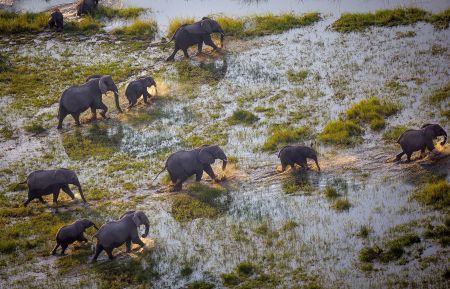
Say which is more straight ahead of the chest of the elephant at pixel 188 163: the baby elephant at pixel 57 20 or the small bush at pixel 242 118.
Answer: the small bush

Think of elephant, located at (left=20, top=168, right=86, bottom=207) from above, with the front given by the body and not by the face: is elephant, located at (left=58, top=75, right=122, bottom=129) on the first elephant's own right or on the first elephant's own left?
on the first elephant's own left

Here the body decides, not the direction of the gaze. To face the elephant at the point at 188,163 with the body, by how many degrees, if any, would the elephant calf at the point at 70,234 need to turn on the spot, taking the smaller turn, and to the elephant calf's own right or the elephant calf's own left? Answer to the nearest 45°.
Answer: approximately 45° to the elephant calf's own left

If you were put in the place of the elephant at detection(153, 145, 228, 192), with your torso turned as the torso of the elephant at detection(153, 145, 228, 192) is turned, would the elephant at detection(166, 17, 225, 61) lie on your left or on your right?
on your left

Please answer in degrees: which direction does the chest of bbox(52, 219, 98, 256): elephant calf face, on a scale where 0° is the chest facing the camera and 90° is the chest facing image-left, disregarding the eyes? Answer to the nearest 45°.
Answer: approximately 270°

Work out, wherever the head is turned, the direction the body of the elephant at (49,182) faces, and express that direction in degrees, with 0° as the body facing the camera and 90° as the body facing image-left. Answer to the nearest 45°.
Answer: approximately 270°

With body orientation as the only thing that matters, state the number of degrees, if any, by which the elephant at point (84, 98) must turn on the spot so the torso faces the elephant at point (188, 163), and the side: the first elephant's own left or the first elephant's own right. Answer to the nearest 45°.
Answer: approximately 45° to the first elephant's own right

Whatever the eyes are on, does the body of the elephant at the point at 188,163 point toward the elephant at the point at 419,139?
yes

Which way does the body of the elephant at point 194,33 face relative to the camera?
to the viewer's right

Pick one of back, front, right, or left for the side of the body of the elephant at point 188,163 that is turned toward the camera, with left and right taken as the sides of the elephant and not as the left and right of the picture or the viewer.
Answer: right

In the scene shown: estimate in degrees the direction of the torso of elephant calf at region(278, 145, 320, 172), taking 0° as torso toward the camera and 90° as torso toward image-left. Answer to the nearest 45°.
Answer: approximately 270°

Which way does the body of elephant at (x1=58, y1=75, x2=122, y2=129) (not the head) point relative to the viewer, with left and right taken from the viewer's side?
facing to the right of the viewer

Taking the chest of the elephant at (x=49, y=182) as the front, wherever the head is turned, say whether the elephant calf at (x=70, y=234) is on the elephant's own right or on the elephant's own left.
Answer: on the elephant's own right

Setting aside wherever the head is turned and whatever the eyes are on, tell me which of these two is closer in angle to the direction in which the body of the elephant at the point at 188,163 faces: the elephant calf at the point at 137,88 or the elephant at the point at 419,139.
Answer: the elephant

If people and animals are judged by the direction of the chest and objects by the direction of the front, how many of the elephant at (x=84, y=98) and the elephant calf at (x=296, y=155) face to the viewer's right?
2
